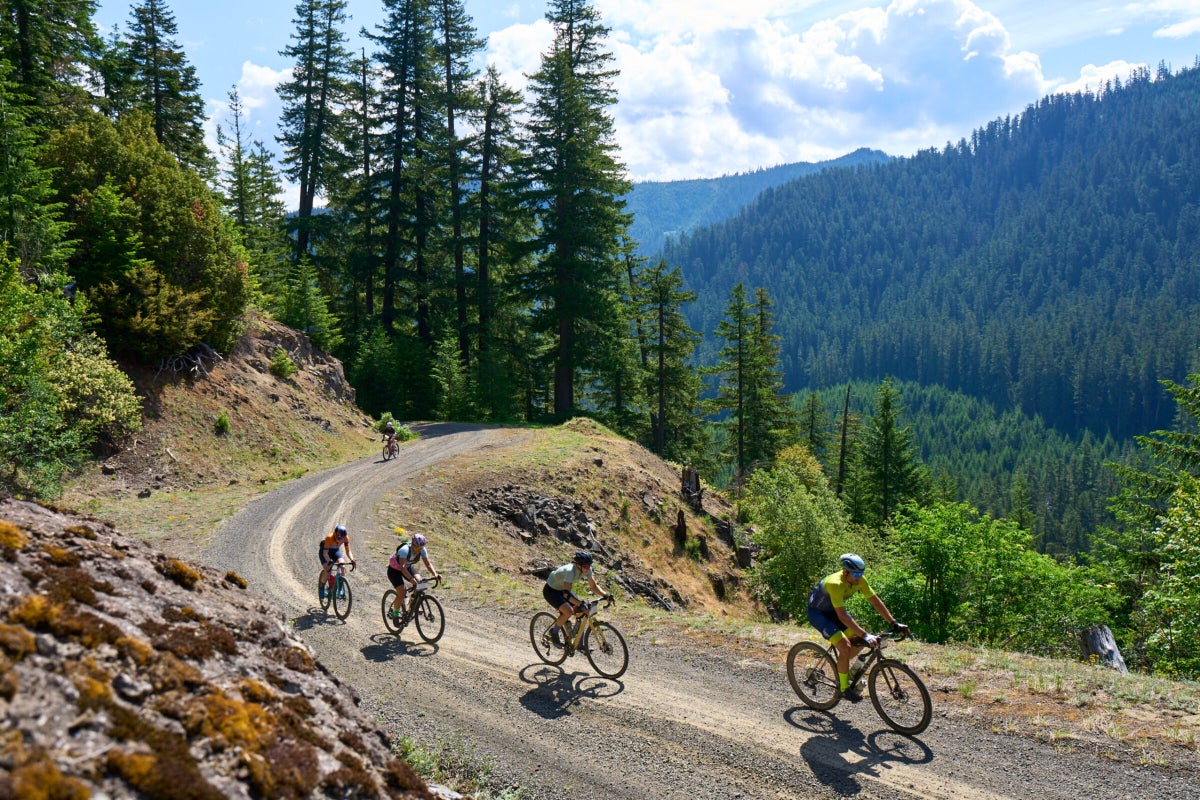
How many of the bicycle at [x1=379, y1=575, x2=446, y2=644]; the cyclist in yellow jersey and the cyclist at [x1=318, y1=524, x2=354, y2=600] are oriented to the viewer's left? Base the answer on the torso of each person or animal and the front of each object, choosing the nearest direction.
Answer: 0

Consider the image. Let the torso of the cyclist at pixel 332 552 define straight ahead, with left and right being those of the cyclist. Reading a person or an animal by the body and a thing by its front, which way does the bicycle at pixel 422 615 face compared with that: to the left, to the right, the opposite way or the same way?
the same way

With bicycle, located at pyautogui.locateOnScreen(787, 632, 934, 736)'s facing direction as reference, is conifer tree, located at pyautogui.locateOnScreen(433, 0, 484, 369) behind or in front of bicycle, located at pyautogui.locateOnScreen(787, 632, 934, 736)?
behind

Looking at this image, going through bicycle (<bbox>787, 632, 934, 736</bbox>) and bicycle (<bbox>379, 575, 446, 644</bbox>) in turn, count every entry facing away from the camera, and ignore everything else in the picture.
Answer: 0

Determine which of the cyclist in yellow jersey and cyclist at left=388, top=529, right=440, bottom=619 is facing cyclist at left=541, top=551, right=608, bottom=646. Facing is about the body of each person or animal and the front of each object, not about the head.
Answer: cyclist at left=388, top=529, right=440, bottom=619

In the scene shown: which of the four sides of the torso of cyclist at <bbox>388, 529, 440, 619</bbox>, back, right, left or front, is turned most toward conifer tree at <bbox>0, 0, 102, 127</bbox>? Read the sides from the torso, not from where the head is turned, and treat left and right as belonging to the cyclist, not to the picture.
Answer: back

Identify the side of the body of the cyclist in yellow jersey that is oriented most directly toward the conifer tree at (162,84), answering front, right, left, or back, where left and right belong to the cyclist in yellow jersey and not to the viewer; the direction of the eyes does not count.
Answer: back

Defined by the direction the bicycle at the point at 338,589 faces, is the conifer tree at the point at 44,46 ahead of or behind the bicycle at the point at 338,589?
behind

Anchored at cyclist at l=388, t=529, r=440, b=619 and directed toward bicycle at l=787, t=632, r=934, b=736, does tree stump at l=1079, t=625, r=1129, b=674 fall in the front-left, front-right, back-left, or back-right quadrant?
front-left

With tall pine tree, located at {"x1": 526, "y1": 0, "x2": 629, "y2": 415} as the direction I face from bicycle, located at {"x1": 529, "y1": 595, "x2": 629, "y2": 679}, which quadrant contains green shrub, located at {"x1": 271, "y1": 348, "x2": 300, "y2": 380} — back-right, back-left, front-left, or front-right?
front-left

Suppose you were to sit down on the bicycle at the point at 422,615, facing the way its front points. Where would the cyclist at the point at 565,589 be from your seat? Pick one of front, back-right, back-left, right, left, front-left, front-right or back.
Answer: front

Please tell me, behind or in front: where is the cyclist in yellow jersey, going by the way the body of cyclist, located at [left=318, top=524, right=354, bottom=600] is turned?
in front

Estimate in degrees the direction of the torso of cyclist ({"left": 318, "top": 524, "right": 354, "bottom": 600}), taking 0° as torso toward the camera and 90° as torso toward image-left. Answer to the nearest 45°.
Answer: approximately 315°

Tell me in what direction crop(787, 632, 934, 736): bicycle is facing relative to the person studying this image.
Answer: facing the viewer and to the right of the viewer

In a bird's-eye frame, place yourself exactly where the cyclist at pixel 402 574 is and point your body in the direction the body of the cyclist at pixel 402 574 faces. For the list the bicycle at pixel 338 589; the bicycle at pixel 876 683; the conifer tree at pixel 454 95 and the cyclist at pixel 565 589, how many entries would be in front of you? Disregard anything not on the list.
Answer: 2
